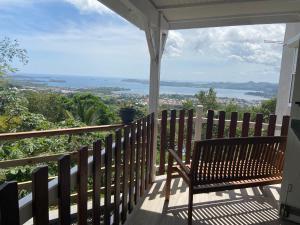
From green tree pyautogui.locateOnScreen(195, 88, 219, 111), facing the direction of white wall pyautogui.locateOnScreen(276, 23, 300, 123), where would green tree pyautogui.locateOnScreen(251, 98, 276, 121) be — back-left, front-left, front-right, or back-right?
front-left

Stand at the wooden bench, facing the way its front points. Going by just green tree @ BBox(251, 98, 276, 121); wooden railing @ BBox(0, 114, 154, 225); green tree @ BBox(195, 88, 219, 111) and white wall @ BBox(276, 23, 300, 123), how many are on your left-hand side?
1
